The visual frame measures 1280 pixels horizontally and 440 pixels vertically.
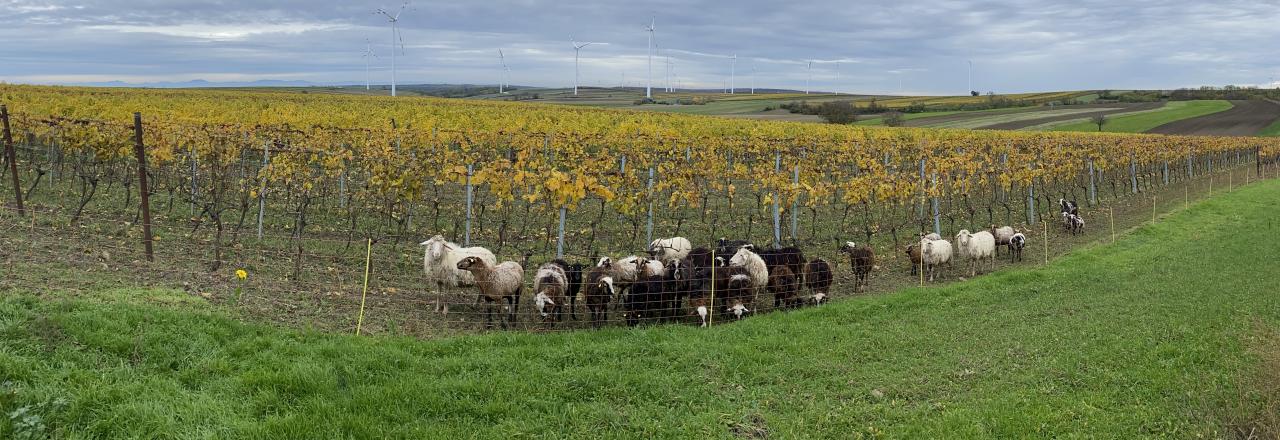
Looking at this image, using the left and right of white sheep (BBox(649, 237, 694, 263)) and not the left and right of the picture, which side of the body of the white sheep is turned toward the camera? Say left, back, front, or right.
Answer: left

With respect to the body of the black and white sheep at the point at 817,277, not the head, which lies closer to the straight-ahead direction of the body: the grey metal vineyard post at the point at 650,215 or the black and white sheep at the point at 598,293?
the black and white sheep

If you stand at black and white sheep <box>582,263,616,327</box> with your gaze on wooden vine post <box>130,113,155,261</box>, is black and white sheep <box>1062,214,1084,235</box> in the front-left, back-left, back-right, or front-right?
back-right

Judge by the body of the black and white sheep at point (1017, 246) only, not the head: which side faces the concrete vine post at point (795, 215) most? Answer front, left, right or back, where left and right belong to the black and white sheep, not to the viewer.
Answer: right

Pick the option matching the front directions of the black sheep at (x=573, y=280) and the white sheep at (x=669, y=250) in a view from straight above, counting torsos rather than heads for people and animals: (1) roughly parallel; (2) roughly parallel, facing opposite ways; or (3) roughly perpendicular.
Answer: roughly perpendicular

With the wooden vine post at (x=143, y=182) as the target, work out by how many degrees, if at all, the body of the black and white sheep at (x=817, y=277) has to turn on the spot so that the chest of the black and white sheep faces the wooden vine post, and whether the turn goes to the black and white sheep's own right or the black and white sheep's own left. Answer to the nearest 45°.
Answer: approximately 45° to the black and white sheep's own right

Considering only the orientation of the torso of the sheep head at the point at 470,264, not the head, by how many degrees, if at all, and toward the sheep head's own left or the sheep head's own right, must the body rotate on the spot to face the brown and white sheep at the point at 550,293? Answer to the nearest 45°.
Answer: approximately 180°

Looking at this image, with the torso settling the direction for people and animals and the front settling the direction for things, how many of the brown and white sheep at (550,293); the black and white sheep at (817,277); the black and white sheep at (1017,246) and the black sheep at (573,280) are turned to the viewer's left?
0

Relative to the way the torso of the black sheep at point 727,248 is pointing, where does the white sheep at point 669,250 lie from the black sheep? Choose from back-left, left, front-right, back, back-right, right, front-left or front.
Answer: front

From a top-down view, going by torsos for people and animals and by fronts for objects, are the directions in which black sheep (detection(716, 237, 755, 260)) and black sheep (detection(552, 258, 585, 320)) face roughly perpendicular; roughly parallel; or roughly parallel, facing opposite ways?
roughly perpendicular

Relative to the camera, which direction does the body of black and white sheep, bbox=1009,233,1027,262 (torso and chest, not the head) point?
toward the camera

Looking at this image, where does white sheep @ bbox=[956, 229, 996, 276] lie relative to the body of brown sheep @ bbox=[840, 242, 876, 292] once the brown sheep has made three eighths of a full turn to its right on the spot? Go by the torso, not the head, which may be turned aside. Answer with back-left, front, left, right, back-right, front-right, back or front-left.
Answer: front-right

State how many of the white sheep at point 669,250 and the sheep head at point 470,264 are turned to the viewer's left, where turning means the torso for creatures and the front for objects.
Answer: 2

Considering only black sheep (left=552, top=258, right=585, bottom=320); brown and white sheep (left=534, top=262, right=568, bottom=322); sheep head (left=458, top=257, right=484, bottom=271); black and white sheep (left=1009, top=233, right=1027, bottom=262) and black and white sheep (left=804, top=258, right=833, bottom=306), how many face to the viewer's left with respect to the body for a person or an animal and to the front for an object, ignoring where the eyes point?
1

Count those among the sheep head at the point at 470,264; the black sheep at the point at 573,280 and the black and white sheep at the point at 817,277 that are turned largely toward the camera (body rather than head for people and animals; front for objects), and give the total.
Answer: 2
